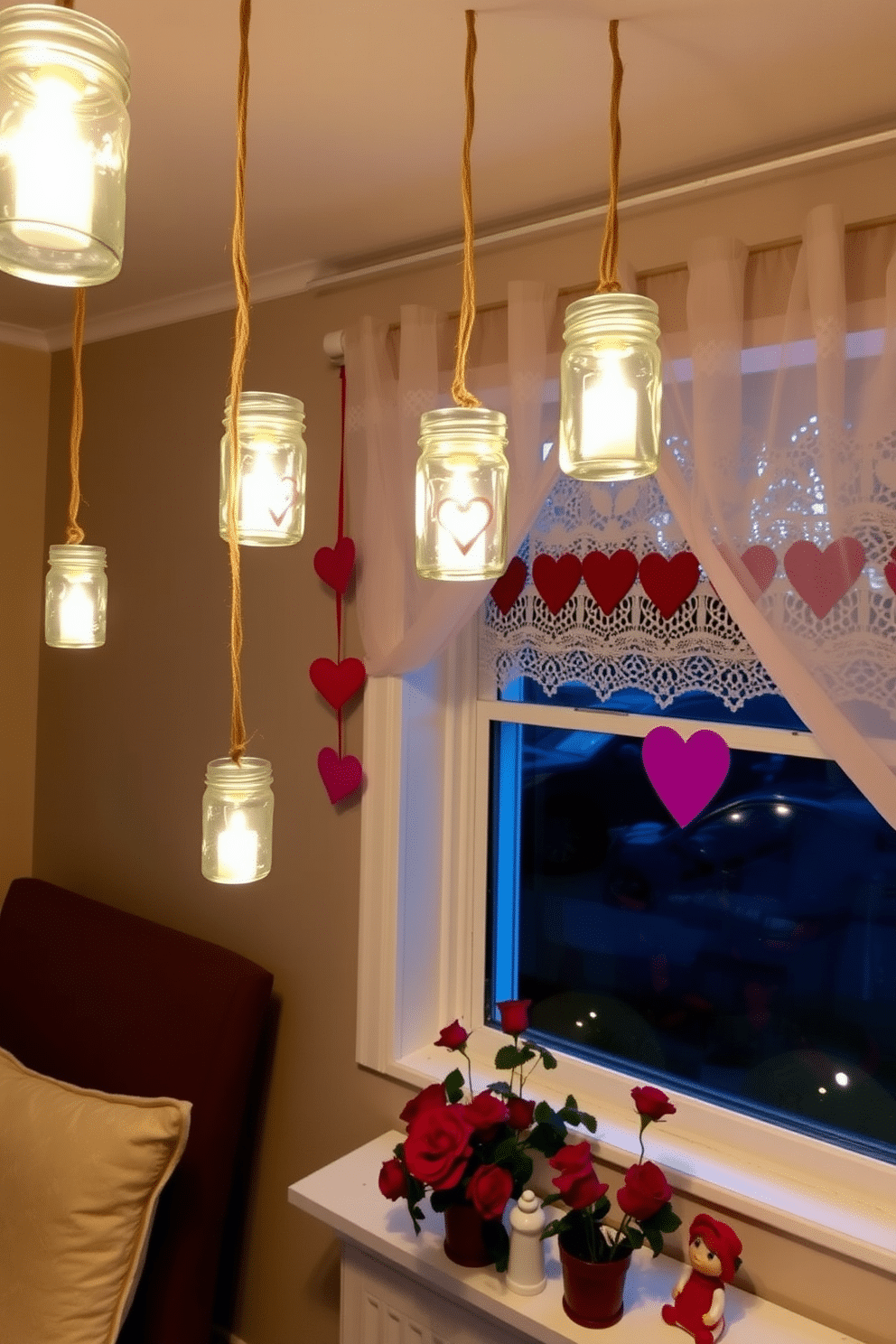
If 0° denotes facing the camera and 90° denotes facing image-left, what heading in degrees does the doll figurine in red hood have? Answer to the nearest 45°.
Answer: approximately 45°
